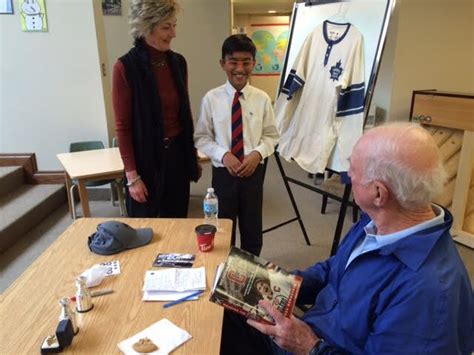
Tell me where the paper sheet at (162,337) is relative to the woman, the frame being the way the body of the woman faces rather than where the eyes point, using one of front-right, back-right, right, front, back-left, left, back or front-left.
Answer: front-right

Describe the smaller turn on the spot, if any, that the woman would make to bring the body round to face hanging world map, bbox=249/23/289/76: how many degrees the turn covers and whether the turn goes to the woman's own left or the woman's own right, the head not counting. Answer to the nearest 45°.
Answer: approximately 135° to the woman's own left

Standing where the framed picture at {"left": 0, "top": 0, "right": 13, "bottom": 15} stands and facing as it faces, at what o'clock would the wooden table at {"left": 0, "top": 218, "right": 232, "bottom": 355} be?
The wooden table is roughly at 12 o'clock from the framed picture.

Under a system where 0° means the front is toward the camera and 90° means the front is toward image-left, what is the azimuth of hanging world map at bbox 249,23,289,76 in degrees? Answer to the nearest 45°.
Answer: approximately 0°

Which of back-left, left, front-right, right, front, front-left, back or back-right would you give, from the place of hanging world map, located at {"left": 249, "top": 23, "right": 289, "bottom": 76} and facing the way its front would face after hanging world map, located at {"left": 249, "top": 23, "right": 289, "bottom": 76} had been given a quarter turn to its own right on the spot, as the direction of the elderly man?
left

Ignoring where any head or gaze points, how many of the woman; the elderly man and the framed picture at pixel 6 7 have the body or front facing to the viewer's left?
1

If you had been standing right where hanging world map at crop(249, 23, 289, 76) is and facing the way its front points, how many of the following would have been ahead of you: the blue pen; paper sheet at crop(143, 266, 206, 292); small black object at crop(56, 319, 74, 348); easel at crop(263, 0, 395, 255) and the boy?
5

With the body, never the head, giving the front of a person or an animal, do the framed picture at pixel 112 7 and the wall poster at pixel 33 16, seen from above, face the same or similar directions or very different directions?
same or similar directions

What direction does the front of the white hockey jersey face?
toward the camera

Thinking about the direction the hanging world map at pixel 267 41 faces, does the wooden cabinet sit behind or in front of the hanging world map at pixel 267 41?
in front

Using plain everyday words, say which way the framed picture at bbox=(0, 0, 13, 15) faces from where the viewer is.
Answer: facing the viewer

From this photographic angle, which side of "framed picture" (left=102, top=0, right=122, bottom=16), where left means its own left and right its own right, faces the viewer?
front

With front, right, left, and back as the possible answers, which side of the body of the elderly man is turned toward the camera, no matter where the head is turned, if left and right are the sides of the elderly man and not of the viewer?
left

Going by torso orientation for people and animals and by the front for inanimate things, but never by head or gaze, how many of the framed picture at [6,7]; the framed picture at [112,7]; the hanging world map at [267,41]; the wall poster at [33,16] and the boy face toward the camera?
5

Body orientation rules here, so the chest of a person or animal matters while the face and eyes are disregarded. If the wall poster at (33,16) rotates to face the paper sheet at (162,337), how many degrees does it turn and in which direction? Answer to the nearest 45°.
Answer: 0° — it already faces it

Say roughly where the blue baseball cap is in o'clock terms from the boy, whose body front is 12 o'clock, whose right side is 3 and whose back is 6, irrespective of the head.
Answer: The blue baseball cap is roughly at 1 o'clock from the boy.

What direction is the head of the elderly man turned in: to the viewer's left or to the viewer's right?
to the viewer's left
